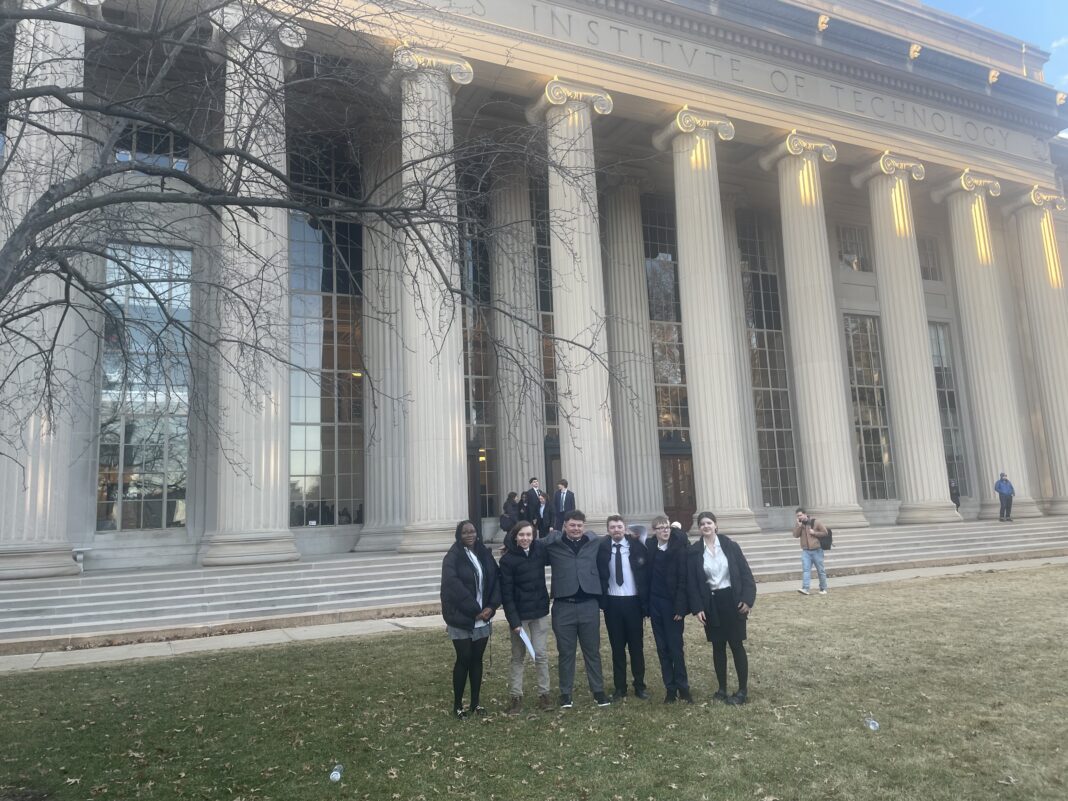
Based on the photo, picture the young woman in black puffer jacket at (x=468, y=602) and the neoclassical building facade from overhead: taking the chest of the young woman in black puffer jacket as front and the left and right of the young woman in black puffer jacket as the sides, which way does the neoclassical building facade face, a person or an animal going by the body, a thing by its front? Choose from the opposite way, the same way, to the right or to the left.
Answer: the same way

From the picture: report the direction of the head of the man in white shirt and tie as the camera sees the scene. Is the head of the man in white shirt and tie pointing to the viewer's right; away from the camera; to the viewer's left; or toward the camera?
toward the camera

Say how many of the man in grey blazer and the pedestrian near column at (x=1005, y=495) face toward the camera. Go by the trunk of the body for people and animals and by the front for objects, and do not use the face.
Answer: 2

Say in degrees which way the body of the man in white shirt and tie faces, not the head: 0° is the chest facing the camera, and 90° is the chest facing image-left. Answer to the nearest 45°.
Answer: approximately 0°

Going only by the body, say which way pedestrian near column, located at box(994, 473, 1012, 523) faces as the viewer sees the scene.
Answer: toward the camera

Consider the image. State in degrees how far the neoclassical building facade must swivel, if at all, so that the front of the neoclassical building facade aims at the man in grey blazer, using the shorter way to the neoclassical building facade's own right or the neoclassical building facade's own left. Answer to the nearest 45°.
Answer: approximately 45° to the neoclassical building facade's own right

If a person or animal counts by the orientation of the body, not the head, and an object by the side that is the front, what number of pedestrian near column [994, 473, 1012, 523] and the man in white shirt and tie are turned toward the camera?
2

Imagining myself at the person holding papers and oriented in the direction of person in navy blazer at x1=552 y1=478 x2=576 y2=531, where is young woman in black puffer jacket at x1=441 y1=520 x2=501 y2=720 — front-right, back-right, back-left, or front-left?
back-left

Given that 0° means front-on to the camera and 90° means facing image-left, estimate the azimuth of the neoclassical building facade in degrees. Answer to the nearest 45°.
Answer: approximately 315°

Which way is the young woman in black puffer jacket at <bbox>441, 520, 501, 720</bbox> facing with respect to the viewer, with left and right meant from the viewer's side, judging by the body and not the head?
facing the viewer and to the right of the viewer

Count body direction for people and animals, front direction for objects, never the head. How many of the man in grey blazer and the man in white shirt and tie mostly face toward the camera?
2

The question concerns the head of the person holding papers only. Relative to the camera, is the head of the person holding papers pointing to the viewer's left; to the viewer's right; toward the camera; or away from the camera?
toward the camera

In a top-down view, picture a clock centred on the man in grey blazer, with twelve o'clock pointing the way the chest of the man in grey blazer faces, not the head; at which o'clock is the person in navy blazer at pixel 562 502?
The person in navy blazer is roughly at 6 o'clock from the man in grey blazer.

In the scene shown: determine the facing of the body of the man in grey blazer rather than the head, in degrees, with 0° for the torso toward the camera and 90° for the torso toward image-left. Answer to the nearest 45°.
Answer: approximately 0°

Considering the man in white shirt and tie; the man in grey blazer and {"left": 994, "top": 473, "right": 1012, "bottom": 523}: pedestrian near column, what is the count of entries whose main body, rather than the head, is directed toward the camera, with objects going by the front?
3

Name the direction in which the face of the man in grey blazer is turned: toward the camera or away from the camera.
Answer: toward the camera
